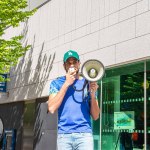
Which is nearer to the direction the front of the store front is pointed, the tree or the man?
the man

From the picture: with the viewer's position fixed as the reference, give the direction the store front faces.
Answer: facing the viewer and to the left of the viewer

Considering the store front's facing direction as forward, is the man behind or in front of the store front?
in front

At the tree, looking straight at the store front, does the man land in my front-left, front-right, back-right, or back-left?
front-right

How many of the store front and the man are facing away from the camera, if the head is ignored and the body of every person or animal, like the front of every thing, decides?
0

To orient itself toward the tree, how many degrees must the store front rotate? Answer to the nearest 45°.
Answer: approximately 90° to its right

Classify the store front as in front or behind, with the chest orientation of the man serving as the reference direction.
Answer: behind

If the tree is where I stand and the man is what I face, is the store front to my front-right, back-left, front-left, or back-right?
front-left

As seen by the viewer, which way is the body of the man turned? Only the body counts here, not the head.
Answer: toward the camera
